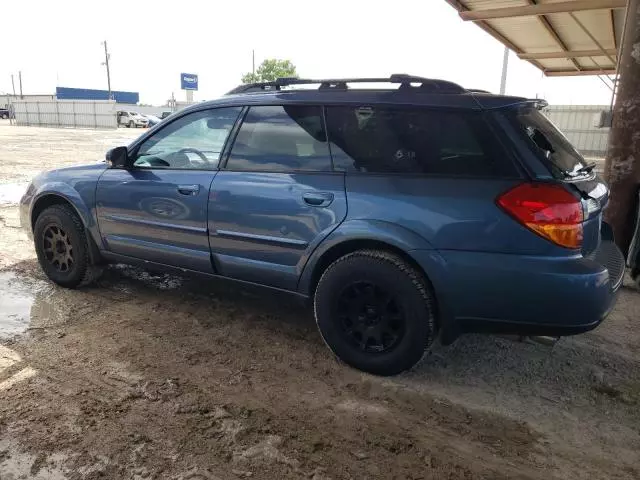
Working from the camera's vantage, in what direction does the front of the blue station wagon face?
facing away from the viewer and to the left of the viewer

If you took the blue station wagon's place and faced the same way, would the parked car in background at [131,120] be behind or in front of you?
in front

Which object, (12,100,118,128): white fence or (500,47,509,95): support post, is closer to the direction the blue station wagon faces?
the white fence

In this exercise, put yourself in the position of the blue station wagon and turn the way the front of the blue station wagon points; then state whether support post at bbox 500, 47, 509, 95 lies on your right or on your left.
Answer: on your right

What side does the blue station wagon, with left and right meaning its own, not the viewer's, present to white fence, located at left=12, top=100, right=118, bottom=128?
front

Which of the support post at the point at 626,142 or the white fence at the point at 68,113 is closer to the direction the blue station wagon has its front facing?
the white fence

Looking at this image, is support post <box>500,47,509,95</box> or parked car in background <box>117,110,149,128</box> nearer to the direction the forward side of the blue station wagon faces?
the parked car in background

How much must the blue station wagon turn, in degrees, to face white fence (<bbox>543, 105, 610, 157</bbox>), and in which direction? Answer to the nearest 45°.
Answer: approximately 90° to its right

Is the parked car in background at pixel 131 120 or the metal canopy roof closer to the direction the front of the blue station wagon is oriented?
the parked car in background
